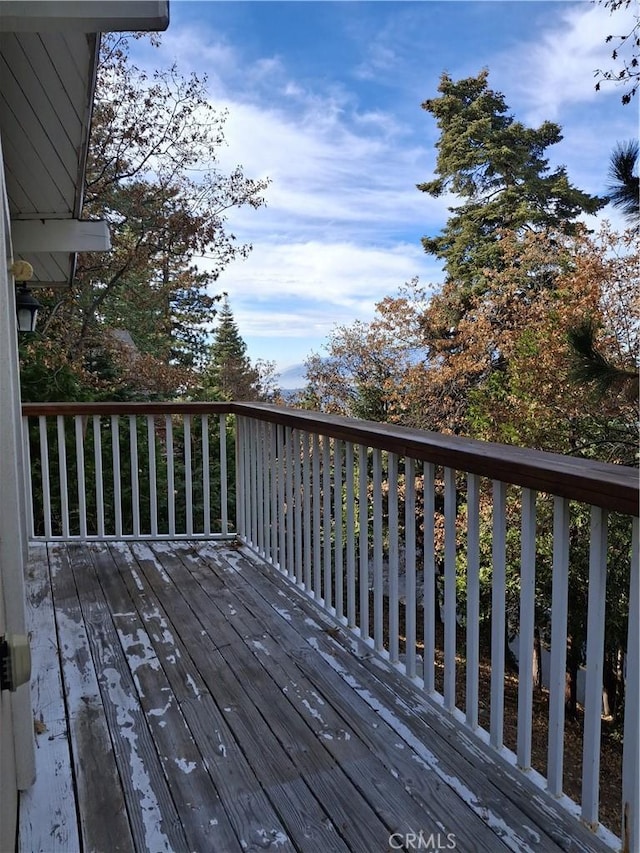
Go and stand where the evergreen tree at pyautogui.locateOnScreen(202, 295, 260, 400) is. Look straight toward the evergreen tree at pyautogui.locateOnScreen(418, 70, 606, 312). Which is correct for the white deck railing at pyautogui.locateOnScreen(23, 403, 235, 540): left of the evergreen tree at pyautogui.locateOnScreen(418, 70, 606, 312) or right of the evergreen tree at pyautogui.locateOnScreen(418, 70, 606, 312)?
right

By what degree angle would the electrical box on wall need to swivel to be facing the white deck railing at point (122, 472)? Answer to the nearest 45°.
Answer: approximately 90° to its left

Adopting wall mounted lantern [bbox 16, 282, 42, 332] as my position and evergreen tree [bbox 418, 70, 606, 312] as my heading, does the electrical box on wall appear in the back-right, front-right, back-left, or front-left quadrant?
back-right

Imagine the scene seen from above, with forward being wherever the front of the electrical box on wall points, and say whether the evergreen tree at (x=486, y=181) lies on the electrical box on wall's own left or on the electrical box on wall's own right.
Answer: on the electrical box on wall's own left

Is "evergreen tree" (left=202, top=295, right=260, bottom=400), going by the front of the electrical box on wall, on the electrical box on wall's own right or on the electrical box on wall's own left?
on the electrical box on wall's own left

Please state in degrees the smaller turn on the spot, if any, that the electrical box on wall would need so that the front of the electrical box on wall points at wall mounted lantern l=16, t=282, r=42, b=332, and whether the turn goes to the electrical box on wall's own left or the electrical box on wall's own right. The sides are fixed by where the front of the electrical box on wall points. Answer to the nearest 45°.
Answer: approximately 90° to the electrical box on wall's own left

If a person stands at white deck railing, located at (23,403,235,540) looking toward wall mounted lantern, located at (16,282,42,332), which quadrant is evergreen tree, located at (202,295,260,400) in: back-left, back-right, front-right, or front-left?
back-right

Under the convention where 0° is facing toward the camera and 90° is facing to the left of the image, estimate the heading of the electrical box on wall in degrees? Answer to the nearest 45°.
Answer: approximately 270°
